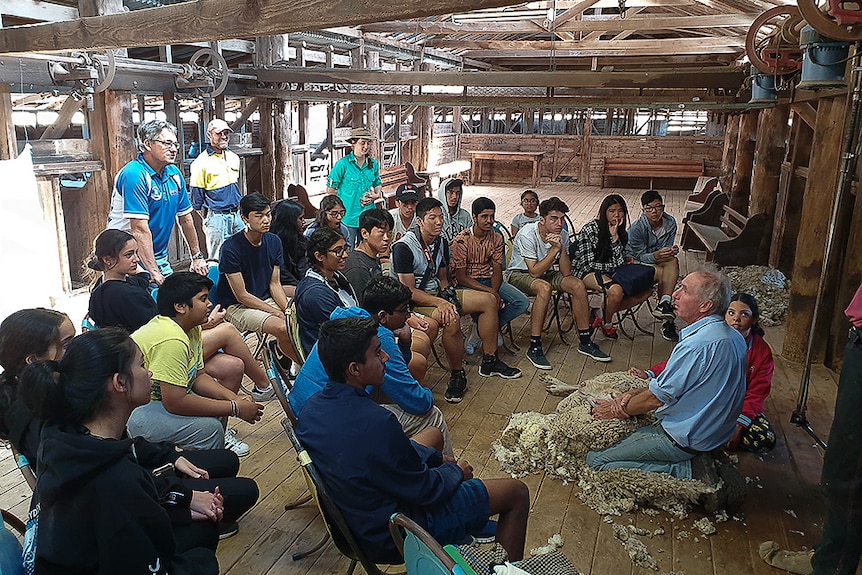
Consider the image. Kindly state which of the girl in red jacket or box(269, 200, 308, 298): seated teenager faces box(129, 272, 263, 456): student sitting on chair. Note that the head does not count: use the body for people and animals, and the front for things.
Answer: the girl in red jacket

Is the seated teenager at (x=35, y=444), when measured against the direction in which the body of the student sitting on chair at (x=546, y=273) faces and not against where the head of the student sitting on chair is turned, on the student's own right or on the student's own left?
on the student's own right

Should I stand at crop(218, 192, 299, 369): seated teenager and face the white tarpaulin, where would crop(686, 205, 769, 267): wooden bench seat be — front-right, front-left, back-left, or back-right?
back-right

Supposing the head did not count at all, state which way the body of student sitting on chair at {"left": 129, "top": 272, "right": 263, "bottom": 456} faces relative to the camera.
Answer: to the viewer's right

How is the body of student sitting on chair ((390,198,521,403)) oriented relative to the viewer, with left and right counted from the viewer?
facing the viewer and to the right of the viewer

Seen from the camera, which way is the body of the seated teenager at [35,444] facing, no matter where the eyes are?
to the viewer's right

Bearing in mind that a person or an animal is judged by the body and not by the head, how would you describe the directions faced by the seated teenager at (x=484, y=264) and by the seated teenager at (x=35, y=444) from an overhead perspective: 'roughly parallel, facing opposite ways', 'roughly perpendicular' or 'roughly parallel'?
roughly perpendicular

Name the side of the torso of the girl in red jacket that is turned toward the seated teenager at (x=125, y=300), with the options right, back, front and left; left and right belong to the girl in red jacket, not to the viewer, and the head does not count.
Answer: front

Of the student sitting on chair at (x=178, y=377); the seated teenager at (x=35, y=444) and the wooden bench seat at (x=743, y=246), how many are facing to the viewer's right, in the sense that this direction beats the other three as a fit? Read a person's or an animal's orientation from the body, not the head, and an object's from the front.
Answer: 2

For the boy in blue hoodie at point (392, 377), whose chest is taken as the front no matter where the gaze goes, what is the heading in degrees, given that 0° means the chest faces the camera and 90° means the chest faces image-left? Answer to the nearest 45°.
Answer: approximately 270°

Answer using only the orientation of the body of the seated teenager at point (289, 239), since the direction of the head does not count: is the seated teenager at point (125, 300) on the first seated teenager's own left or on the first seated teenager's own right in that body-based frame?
on the first seated teenager's own right

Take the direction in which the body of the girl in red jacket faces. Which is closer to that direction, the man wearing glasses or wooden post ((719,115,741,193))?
the man wearing glasses

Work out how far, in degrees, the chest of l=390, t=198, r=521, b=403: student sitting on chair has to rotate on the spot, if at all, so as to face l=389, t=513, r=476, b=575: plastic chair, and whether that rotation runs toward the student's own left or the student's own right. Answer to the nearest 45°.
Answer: approximately 45° to the student's own right
